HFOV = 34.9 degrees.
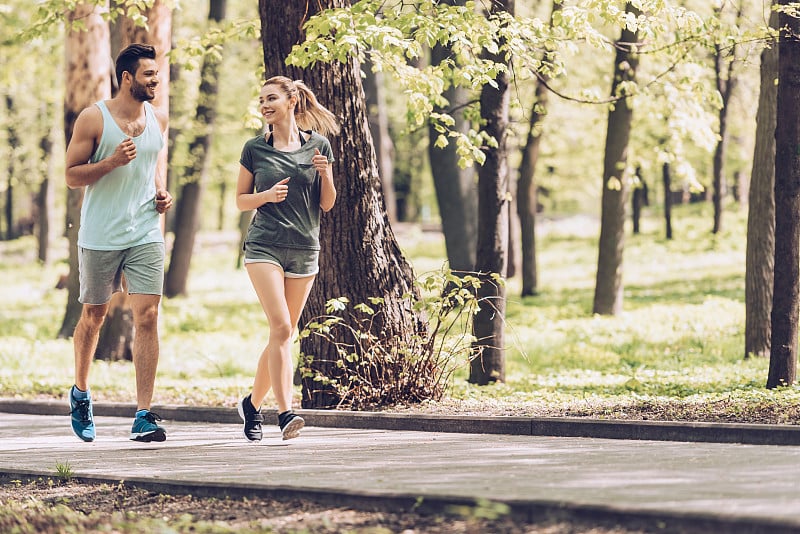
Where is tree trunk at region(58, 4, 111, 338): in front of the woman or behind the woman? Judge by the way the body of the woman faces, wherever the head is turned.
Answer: behind

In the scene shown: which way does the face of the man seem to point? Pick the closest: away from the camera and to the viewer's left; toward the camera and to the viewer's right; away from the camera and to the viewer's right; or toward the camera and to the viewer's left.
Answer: toward the camera and to the viewer's right

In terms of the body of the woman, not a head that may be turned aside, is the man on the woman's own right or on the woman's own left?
on the woman's own right

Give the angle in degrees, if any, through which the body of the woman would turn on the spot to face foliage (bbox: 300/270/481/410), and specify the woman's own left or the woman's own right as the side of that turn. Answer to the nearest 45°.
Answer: approximately 135° to the woman's own left

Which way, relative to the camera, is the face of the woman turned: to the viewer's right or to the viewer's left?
to the viewer's left

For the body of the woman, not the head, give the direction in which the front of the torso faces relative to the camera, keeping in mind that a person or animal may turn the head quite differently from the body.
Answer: toward the camera

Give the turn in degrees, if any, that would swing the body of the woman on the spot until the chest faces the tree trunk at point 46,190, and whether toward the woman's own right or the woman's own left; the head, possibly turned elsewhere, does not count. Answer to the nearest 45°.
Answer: approximately 180°

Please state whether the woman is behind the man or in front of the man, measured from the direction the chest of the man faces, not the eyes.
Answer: in front

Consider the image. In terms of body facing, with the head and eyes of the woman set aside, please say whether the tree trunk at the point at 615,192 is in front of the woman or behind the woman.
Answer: behind

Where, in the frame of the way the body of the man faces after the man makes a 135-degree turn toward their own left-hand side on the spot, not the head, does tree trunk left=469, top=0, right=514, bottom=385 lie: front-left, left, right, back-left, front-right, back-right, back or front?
front-right

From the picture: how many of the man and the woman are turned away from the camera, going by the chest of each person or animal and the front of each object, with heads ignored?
0

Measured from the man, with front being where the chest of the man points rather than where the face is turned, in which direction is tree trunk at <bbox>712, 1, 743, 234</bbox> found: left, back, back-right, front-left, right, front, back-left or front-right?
left

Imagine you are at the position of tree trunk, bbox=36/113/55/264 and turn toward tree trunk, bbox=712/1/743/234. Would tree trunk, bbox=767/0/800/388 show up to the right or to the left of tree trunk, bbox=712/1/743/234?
right

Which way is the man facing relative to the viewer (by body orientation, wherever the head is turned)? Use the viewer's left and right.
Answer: facing the viewer and to the right of the viewer
